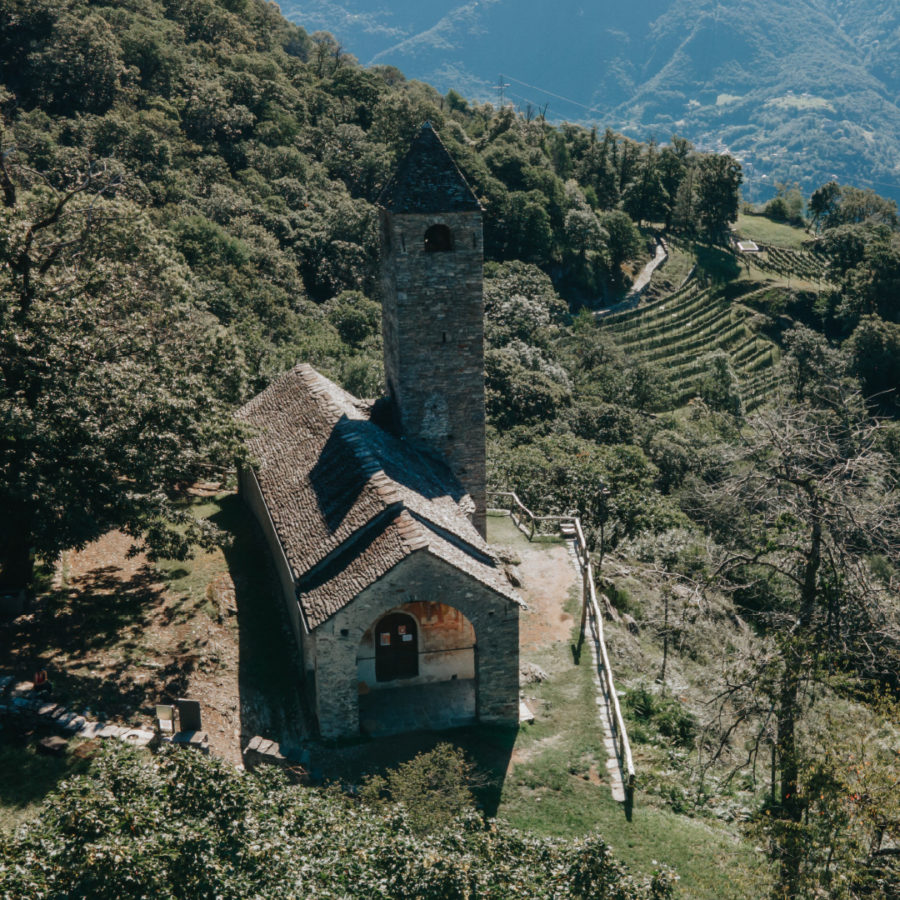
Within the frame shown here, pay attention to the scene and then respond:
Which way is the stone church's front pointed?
toward the camera

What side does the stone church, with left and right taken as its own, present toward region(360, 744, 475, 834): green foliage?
front

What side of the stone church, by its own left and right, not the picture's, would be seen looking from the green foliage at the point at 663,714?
left
